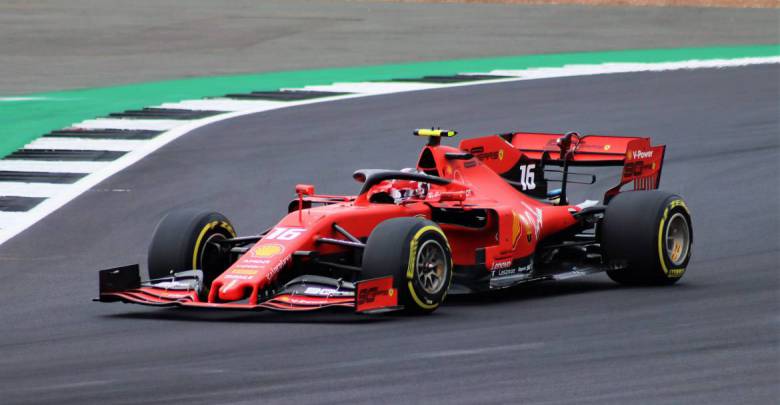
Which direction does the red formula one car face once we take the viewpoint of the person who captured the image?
facing the viewer and to the left of the viewer
